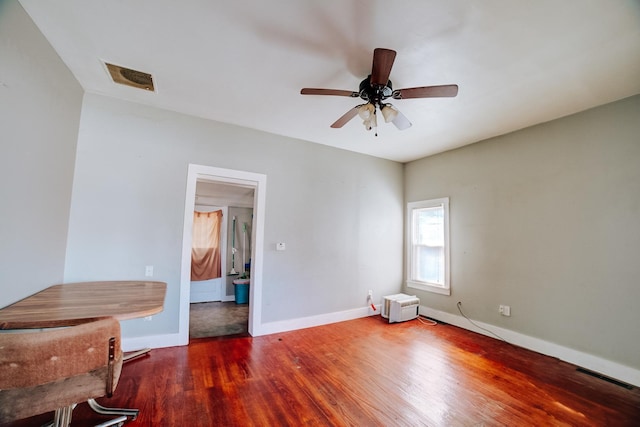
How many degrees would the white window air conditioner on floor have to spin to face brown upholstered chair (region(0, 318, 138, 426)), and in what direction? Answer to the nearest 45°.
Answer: approximately 90° to its right

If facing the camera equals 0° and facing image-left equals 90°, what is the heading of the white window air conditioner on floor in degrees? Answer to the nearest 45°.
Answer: approximately 315°

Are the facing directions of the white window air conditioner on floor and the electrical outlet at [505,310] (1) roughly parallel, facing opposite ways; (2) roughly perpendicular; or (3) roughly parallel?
roughly perpendicular

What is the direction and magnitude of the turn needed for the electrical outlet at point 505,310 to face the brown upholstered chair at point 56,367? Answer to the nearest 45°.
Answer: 0° — it already faces it

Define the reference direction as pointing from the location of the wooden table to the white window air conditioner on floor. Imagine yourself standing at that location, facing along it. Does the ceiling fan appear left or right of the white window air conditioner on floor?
right

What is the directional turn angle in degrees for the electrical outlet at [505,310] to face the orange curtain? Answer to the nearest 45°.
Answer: approximately 45° to its right

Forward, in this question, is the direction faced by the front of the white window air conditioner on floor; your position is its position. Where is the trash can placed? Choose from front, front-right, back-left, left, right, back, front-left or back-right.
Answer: back-right

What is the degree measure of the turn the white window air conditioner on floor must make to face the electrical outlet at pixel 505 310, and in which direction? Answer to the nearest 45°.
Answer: approximately 45° to its left

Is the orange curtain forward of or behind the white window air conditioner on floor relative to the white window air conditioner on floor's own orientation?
behind

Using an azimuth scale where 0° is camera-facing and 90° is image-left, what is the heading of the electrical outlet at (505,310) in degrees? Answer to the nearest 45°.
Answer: approximately 45°
